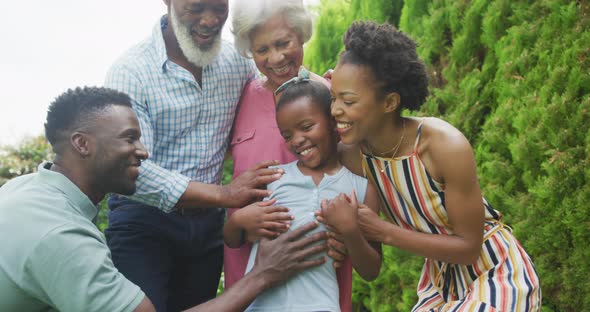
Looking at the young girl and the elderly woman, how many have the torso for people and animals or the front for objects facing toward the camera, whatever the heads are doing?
2

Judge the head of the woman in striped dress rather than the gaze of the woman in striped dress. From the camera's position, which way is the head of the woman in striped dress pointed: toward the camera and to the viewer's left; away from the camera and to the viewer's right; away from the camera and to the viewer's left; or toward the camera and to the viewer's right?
toward the camera and to the viewer's left

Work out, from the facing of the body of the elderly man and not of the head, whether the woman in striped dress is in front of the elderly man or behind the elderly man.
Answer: in front

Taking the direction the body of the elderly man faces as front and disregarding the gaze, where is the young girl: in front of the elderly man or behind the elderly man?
in front

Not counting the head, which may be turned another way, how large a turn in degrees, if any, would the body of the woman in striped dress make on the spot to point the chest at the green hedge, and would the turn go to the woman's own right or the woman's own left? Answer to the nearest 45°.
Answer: approximately 180°

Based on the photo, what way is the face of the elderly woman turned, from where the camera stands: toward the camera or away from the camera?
toward the camera

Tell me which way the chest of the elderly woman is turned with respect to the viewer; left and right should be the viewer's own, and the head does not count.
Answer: facing the viewer

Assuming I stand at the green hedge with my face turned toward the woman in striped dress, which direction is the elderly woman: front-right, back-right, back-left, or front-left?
front-right

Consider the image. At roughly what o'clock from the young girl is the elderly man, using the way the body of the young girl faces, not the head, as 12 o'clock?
The elderly man is roughly at 4 o'clock from the young girl.

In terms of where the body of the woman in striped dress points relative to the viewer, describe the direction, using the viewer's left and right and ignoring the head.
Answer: facing the viewer and to the left of the viewer

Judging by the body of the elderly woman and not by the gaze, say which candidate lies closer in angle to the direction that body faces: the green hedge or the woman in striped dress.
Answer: the woman in striped dress

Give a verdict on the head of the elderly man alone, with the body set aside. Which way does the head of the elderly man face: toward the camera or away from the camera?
toward the camera

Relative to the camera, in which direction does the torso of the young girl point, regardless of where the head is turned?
toward the camera

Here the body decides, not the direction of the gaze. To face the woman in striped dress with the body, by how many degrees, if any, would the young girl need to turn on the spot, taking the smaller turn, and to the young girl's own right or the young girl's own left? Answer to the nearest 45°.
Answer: approximately 90° to the young girl's own left

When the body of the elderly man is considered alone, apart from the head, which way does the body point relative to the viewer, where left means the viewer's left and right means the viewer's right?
facing the viewer and to the right of the viewer

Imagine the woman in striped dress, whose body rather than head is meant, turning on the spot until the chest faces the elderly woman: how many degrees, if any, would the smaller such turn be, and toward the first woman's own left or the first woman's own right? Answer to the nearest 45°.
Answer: approximately 90° to the first woman's own right
